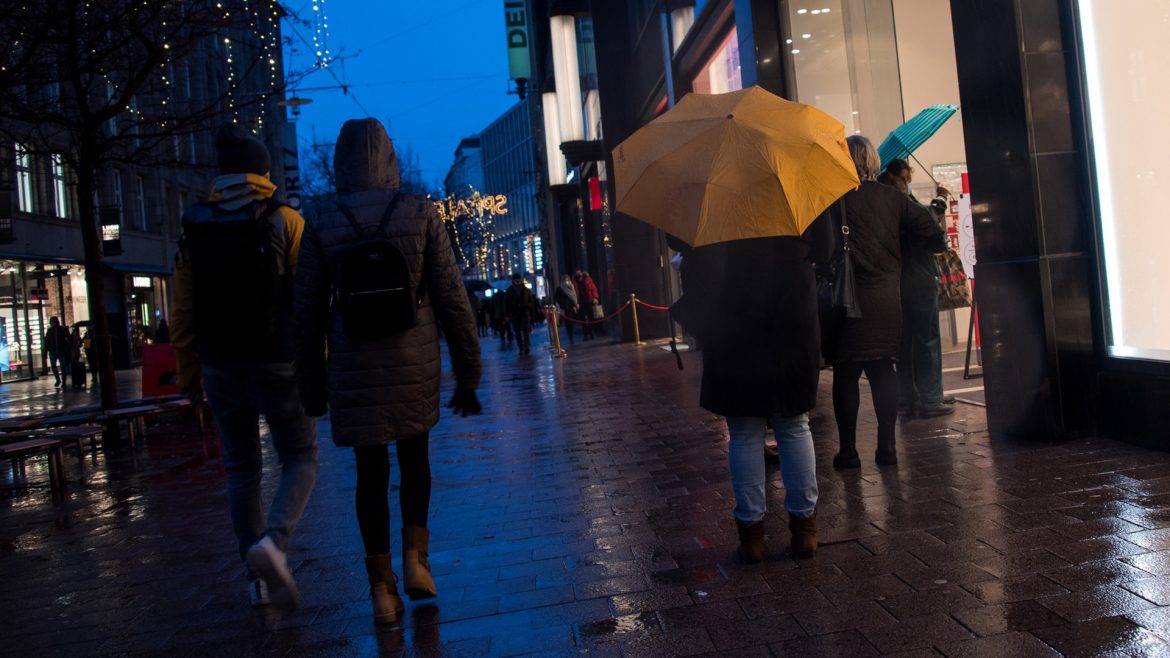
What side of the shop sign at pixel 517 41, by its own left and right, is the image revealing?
front

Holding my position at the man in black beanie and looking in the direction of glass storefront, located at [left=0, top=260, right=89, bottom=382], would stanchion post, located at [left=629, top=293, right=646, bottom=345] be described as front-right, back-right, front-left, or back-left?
front-right

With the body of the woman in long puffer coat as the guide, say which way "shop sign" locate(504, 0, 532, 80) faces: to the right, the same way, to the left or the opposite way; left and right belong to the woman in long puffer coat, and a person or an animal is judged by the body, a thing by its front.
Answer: the opposite way

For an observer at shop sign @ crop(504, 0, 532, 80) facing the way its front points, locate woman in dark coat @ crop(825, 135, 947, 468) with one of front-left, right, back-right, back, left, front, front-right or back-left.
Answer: front

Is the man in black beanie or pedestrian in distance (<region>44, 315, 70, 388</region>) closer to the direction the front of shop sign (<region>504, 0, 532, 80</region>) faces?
the man in black beanie

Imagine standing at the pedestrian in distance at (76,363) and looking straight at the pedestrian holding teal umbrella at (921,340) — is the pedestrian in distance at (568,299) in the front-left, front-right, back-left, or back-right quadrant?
front-left

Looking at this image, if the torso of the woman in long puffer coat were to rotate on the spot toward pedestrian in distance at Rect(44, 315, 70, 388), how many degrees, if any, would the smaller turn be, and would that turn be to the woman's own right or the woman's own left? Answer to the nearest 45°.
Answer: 0° — they already face them

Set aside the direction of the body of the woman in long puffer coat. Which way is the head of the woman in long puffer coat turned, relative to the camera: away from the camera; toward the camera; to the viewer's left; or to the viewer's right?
away from the camera

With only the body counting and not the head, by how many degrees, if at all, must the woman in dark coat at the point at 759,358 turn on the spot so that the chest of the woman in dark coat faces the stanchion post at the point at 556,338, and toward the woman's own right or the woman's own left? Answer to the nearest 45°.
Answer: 0° — they already face it

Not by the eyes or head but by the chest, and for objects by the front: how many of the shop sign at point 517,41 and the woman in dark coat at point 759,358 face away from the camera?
1

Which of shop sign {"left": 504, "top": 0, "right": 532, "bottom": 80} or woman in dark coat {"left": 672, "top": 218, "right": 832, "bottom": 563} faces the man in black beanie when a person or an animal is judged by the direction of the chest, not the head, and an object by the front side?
the shop sign

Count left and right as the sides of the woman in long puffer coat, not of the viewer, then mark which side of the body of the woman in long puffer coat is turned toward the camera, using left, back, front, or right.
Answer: back

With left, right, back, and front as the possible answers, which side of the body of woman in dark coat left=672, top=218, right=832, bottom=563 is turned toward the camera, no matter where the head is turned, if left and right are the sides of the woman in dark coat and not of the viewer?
back

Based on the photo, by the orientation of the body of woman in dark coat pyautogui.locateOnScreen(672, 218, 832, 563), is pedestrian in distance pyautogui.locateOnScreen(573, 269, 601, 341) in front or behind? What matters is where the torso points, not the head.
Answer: in front

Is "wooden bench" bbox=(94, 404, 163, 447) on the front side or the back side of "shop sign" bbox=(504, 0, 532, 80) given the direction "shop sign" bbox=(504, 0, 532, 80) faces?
on the front side
